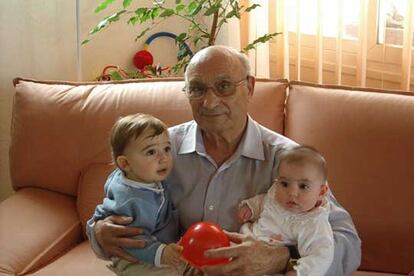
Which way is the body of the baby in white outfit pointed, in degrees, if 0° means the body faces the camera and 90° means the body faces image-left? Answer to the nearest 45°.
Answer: approximately 45°

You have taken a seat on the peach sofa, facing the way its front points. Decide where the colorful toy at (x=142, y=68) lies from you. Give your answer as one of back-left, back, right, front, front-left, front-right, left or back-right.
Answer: back

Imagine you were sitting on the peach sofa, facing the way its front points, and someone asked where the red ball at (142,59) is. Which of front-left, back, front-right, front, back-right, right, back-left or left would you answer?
back

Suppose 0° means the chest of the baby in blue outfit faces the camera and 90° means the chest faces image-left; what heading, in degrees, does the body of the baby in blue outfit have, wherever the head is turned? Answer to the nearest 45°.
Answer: approximately 315°

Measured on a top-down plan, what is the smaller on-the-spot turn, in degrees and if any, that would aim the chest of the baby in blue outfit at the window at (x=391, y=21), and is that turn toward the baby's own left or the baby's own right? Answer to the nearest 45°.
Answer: approximately 90° to the baby's own left

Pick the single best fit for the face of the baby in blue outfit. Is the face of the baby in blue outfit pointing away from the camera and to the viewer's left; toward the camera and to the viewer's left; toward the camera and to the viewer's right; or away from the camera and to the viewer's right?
toward the camera and to the viewer's right

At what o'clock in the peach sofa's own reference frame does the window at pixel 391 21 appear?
The window is roughly at 8 o'clock from the peach sofa.

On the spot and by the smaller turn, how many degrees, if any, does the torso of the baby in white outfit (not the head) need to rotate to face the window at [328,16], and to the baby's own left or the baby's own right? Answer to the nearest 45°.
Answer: approximately 135° to the baby's own right

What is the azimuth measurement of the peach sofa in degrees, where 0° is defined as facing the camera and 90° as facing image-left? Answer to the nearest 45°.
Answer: approximately 0°
